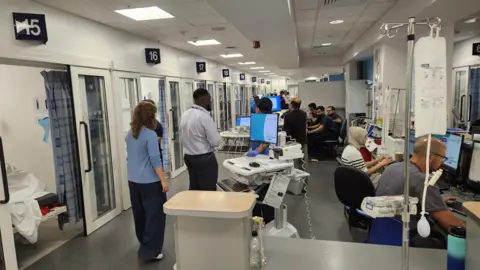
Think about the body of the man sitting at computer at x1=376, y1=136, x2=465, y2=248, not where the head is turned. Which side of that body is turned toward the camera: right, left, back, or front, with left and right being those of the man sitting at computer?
right

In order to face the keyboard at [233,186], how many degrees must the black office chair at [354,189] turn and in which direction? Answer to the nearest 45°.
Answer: approximately 135° to its left

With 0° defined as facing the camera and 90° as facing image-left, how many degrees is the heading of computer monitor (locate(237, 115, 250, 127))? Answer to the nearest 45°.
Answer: approximately 0°

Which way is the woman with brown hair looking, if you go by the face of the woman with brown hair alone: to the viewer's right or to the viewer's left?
to the viewer's right

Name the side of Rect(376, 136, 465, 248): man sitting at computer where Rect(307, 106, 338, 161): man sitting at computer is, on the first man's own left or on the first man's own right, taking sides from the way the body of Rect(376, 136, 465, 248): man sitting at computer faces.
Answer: on the first man's own left

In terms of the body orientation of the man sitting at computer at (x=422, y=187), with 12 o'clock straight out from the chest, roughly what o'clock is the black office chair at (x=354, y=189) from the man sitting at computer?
The black office chair is roughly at 7 o'clock from the man sitting at computer.

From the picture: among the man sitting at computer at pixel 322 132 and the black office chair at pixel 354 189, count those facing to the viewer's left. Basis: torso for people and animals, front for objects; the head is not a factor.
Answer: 1

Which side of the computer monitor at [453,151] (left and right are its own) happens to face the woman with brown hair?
front

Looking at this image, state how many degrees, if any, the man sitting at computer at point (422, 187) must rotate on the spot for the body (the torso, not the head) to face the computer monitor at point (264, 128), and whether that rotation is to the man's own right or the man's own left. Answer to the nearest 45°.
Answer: approximately 135° to the man's own left

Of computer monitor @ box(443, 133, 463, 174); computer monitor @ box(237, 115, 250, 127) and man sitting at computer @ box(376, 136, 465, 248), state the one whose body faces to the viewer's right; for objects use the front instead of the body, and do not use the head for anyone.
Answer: the man sitting at computer

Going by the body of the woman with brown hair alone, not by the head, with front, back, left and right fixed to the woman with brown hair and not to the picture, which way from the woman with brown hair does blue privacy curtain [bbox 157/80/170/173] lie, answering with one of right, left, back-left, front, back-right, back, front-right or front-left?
front-left

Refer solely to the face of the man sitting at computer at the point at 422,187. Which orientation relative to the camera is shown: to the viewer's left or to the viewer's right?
to the viewer's right
